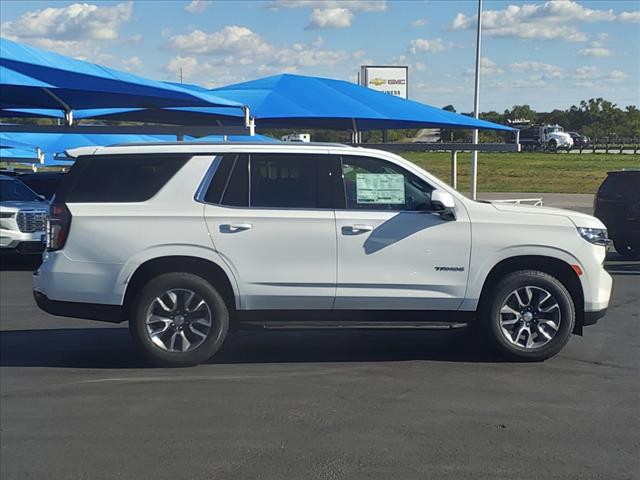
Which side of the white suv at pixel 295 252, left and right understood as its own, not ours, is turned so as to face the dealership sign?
left

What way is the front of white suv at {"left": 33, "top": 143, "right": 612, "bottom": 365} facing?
to the viewer's right

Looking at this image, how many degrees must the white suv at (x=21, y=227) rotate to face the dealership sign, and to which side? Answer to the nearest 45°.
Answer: approximately 90° to its left

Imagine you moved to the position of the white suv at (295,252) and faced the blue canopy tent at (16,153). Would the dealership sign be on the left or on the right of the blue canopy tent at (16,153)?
right

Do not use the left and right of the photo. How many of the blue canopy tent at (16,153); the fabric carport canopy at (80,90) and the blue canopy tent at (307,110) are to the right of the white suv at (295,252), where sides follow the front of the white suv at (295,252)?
0

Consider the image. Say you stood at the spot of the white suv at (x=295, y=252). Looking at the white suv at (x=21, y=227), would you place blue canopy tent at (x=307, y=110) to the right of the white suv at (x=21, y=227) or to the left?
right

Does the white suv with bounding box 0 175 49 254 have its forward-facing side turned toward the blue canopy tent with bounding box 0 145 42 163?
no

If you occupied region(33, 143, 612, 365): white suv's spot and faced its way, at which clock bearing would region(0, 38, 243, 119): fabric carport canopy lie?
The fabric carport canopy is roughly at 8 o'clock from the white suv.

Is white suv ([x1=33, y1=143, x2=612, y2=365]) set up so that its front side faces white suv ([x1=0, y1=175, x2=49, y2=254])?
no
